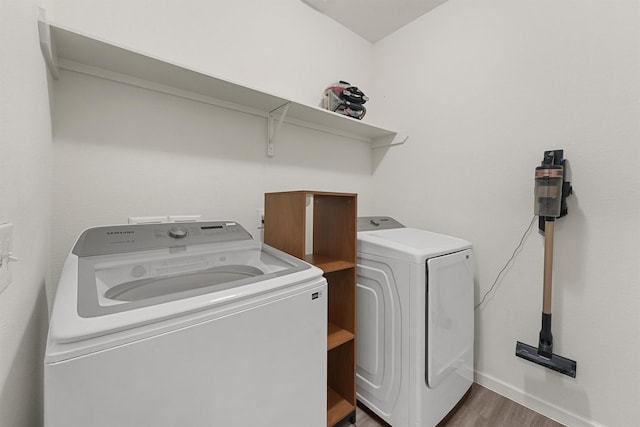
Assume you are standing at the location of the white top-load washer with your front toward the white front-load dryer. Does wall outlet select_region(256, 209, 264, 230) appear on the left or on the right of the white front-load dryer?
left

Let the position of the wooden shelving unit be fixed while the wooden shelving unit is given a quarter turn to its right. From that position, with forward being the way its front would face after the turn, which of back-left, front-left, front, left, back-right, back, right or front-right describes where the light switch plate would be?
front

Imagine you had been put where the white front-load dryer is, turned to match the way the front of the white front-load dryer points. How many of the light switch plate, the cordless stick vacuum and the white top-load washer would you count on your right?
2

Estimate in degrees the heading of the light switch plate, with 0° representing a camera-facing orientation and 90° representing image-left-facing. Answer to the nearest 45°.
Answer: approximately 270°

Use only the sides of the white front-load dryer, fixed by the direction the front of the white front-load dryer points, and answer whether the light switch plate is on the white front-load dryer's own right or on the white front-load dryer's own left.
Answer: on the white front-load dryer's own right

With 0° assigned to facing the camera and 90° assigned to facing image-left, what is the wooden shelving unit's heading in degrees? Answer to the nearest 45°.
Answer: approximately 315°

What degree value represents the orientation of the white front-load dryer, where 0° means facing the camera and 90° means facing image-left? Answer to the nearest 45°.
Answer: approximately 315°

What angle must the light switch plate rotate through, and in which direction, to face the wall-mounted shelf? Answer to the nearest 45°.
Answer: approximately 45° to its left

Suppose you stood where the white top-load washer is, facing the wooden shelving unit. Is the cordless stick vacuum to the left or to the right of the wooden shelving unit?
right
